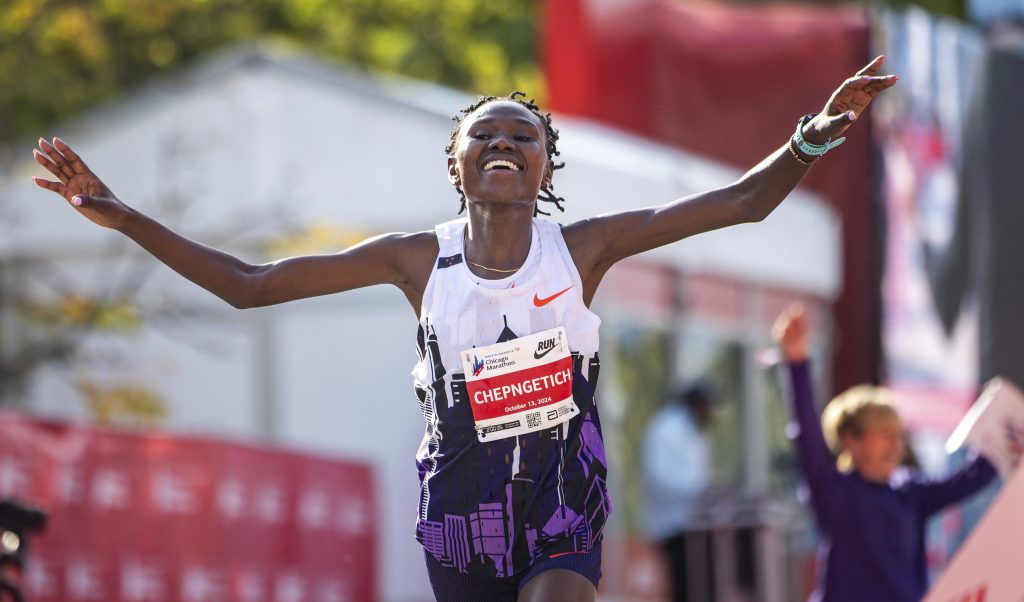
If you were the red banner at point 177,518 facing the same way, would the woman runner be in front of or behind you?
in front

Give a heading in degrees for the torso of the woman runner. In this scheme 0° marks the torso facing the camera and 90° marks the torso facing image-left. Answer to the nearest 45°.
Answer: approximately 0°

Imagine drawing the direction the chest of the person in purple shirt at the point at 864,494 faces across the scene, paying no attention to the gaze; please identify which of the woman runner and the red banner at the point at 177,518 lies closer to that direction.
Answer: the woman runner

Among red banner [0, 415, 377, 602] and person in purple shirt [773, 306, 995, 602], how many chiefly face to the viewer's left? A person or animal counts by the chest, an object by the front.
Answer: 0

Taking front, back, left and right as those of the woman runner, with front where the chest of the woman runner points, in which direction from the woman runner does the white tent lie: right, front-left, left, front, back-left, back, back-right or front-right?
back

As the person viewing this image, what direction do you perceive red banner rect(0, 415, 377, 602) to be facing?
facing the viewer and to the right of the viewer

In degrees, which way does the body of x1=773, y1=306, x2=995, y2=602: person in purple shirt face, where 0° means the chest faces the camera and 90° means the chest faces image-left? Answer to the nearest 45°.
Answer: approximately 315°

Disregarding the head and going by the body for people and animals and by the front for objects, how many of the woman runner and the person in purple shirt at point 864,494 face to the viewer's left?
0

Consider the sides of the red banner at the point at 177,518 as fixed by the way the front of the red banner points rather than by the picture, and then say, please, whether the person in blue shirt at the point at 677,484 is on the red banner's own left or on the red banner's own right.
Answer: on the red banner's own left

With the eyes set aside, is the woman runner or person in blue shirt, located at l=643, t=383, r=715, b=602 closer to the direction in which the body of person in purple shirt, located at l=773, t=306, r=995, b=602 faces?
the woman runner

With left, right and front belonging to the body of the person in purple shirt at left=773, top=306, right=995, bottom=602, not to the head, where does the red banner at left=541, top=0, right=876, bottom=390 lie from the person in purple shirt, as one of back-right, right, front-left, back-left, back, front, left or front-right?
back-left

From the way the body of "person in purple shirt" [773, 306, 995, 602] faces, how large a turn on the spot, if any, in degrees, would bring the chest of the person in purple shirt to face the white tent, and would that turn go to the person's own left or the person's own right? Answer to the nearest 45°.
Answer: approximately 180°
